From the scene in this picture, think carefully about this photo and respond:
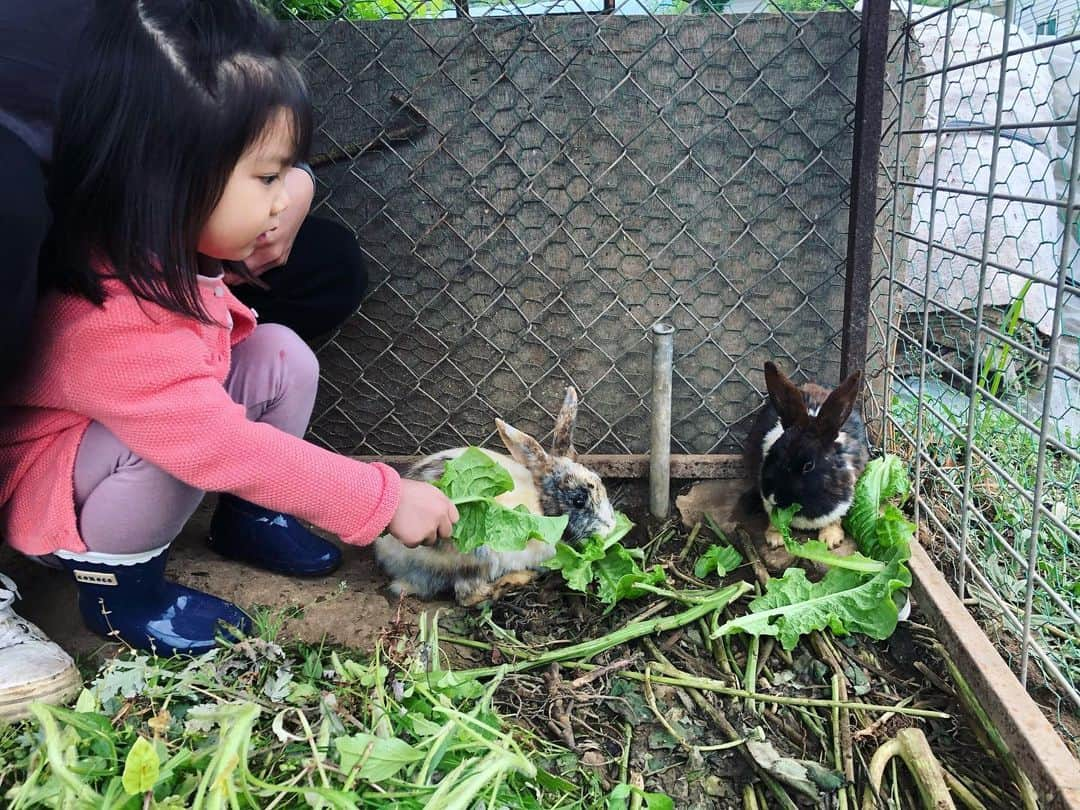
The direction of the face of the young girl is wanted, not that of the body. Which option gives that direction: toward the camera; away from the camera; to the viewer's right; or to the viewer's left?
to the viewer's right

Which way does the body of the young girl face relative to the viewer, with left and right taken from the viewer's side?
facing to the right of the viewer

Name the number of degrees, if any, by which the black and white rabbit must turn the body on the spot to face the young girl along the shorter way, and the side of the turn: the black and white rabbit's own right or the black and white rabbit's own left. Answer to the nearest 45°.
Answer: approximately 45° to the black and white rabbit's own right

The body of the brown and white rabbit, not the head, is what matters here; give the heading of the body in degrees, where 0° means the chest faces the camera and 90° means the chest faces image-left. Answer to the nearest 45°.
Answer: approximately 270°
